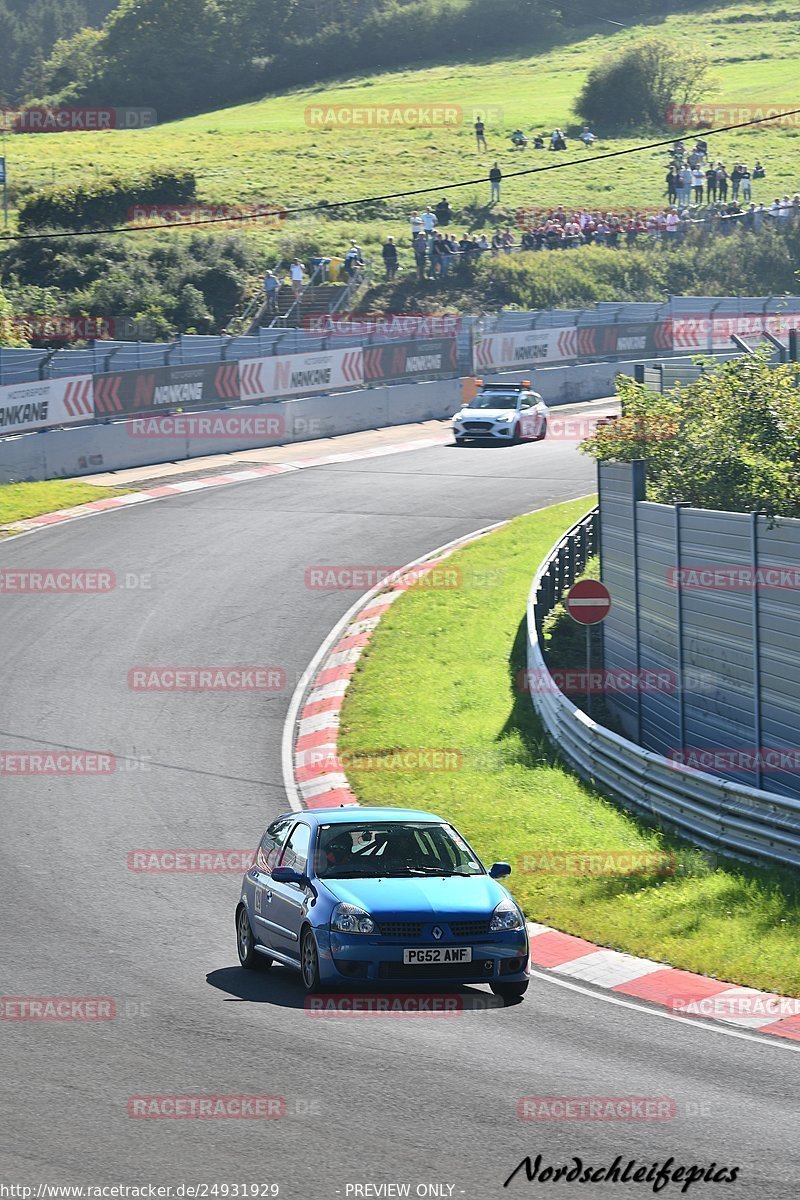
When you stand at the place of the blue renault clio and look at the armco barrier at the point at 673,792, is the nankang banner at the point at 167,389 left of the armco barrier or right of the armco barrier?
left

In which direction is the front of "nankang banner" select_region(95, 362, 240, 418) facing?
toward the camera

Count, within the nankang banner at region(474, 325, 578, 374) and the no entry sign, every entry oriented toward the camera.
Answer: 2

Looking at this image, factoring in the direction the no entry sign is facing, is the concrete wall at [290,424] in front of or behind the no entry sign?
behind

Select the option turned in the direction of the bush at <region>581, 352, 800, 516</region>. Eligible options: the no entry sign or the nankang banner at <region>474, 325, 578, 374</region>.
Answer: the nankang banner

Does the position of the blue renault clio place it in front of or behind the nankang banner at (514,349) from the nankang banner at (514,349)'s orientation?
in front

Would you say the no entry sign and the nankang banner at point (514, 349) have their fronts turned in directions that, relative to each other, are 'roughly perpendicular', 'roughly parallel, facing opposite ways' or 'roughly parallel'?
roughly parallel

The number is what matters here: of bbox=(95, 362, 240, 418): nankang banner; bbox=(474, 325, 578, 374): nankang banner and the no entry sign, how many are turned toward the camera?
3

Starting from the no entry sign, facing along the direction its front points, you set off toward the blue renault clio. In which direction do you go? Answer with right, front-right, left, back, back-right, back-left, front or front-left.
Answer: front

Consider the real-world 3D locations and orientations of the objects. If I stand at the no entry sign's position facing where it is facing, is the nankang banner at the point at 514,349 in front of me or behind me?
behind

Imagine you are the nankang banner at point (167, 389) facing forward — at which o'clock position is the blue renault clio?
The blue renault clio is roughly at 12 o'clock from the nankang banner.

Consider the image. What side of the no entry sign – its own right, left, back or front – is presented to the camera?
front

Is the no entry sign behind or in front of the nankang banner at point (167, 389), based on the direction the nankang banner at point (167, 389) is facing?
in front

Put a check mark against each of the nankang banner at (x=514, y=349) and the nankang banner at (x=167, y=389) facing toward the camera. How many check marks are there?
2

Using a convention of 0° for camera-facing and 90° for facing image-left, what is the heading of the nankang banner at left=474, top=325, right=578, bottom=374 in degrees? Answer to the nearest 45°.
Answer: approximately 0°

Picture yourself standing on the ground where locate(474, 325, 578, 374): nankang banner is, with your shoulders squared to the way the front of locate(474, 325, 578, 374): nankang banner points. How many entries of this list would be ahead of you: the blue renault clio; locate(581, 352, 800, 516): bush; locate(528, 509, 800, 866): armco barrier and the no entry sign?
4

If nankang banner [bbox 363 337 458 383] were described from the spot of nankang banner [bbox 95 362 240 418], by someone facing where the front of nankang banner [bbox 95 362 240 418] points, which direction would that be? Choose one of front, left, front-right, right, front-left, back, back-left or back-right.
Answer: back-left

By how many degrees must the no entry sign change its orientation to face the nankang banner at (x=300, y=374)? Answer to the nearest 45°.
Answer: approximately 180°
